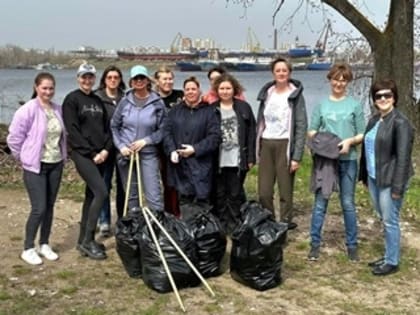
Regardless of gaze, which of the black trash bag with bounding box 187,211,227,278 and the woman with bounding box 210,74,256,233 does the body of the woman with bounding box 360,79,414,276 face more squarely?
the black trash bag

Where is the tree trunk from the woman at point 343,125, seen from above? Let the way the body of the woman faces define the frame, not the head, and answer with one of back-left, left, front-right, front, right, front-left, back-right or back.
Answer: back

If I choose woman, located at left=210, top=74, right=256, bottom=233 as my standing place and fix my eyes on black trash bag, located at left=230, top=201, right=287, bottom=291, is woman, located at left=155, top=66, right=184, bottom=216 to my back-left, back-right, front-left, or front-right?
back-right

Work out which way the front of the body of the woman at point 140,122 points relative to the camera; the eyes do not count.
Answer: toward the camera

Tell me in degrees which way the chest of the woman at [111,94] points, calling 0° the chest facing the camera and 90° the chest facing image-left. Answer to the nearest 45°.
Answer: approximately 0°

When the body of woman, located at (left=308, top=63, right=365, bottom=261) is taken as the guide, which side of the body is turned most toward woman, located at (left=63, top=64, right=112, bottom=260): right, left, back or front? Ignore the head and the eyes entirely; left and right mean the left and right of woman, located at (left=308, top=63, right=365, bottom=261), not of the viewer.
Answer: right

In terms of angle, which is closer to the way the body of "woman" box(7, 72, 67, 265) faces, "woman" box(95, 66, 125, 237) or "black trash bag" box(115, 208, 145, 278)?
the black trash bag

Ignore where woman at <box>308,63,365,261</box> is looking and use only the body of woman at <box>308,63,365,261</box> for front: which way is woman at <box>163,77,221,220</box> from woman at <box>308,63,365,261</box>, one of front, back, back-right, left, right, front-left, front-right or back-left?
right

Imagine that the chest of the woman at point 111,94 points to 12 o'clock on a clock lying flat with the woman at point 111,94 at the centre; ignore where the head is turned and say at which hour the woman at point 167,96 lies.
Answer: the woman at point 167,96 is roughly at 9 o'clock from the woman at point 111,94.

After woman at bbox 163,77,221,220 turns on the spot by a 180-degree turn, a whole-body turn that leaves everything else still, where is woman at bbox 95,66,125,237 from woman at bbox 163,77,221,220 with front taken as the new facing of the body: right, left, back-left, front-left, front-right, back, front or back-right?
front-left

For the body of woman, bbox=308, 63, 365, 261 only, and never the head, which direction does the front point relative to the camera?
toward the camera
